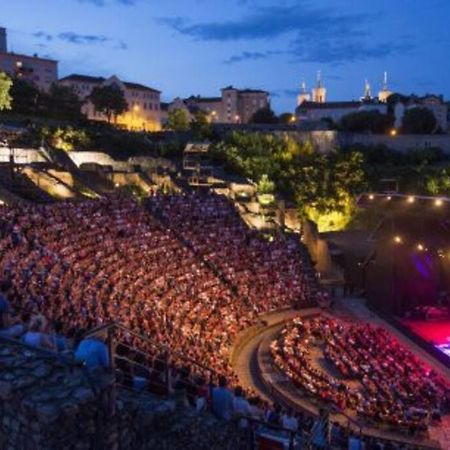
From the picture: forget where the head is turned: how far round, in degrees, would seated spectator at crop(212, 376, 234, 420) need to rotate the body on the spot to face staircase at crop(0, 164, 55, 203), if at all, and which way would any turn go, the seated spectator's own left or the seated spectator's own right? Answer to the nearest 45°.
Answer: approximately 90° to the seated spectator's own left

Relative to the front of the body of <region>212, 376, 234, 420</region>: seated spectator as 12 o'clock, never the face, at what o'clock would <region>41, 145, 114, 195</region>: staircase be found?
The staircase is roughly at 10 o'clock from the seated spectator.

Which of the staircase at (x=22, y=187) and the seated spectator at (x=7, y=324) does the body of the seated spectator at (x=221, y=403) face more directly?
the staircase

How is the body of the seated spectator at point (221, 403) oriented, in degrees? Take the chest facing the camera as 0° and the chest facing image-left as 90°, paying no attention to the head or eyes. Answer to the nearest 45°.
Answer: approximately 225°

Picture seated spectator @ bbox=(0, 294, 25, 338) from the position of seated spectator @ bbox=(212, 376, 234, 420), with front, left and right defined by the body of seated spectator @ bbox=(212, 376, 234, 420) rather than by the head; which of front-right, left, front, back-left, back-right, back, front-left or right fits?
back-left

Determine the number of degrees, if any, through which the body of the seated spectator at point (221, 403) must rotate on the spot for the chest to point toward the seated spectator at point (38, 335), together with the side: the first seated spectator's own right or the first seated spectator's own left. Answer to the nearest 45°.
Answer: approximately 180°

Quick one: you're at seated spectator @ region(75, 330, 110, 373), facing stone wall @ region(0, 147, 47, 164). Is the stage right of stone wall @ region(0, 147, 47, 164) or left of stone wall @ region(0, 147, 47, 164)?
right

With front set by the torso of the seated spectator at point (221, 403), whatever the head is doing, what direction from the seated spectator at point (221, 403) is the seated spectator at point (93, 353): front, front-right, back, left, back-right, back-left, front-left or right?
back

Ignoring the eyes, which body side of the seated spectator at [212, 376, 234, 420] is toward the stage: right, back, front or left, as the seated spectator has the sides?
front
